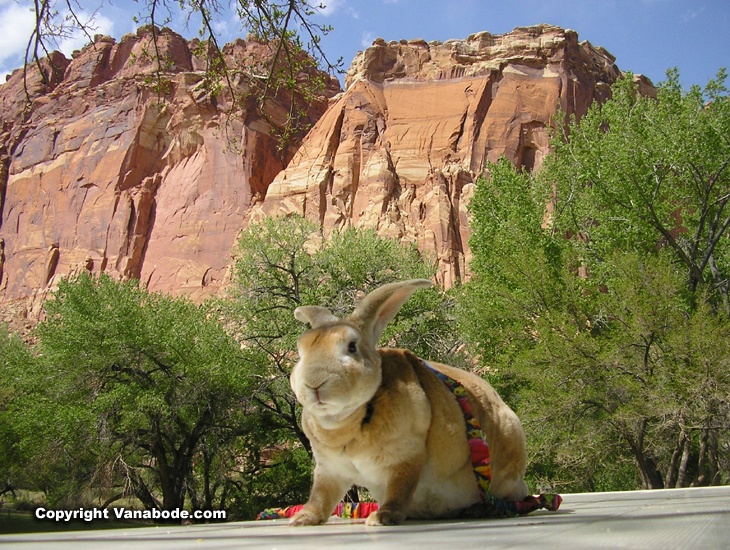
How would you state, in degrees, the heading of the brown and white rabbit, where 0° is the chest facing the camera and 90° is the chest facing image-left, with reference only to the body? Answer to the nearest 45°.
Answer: approximately 45°

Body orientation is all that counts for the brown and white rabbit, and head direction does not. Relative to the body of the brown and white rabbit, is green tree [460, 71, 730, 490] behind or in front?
behind

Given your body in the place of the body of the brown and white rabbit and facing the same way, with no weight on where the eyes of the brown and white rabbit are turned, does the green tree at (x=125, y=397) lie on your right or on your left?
on your right

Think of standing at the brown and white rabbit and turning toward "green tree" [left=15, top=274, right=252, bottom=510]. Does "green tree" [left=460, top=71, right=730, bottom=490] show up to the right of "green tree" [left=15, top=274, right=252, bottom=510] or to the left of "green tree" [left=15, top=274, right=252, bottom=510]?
right

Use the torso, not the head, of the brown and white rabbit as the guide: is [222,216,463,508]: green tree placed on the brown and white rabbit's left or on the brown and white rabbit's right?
on the brown and white rabbit's right
